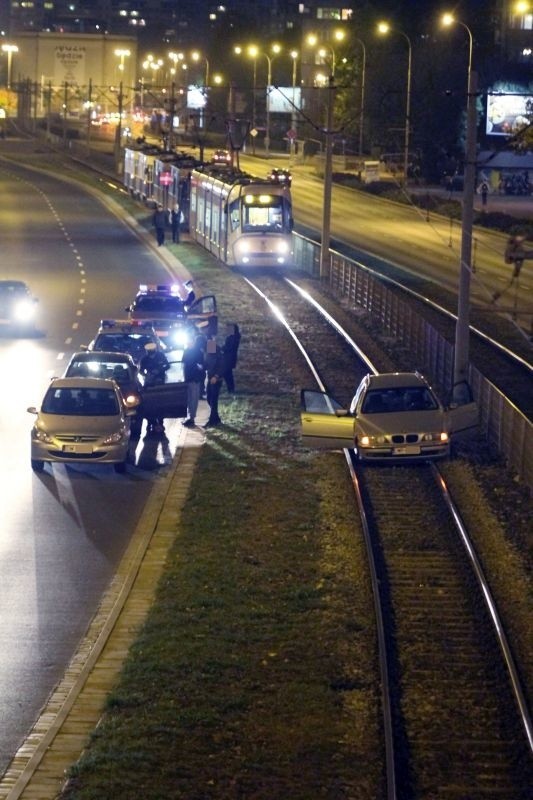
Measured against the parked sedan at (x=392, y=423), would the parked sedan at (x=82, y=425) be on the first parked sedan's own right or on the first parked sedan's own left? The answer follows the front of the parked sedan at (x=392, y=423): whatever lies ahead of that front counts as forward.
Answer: on the first parked sedan's own right

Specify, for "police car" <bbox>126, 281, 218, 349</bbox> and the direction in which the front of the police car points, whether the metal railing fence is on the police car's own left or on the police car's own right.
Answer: on the police car's own left

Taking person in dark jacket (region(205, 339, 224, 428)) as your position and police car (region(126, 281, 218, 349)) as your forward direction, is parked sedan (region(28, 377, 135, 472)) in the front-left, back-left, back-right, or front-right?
back-left

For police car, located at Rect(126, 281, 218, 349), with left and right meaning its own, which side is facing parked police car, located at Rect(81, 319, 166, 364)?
front

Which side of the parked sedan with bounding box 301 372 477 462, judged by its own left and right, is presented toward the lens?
front

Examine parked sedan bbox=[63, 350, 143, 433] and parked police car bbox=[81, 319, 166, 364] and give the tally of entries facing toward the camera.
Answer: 2

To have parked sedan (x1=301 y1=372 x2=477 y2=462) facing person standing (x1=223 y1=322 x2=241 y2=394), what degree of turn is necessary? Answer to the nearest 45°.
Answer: approximately 135° to its right

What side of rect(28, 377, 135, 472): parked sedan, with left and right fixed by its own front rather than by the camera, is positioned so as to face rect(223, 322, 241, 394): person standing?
back

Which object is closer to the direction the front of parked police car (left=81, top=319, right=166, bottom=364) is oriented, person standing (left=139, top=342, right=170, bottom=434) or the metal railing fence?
the person standing

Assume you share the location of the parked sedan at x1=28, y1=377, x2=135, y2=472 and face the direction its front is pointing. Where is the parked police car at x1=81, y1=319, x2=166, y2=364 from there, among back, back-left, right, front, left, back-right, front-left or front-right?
back

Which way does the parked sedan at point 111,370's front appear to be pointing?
toward the camera

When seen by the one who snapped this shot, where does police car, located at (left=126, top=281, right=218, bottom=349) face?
facing the viewer

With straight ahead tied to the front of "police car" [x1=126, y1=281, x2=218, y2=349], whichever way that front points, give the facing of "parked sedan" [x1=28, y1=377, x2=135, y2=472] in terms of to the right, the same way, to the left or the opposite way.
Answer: the same way

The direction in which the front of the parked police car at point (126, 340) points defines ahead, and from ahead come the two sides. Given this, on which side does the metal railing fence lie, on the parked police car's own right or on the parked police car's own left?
on the parked police car's own left

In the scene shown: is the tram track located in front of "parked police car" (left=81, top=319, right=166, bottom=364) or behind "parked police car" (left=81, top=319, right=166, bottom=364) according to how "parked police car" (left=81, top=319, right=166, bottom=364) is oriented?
in front
